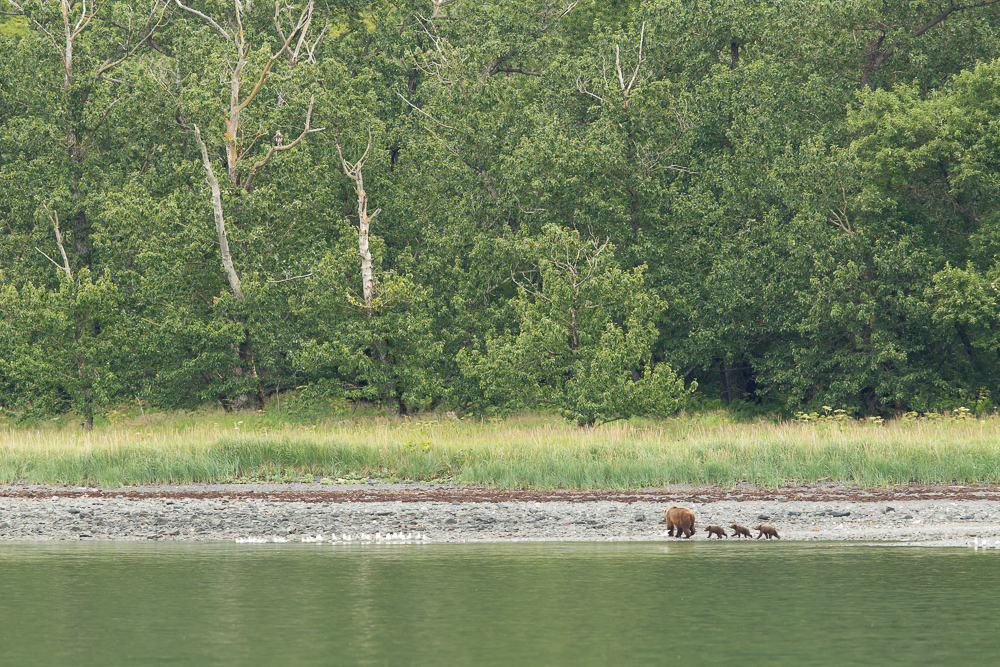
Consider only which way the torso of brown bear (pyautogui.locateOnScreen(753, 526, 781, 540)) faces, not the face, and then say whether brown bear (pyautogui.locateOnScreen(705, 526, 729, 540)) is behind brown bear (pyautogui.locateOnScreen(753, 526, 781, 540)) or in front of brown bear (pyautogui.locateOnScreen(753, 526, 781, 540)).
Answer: in front

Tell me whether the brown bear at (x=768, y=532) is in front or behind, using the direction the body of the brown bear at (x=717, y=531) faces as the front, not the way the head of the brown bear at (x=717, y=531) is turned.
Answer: behind

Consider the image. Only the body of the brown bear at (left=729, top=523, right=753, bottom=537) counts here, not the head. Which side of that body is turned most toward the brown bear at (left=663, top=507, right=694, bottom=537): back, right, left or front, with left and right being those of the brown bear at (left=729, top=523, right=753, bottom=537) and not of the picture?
front

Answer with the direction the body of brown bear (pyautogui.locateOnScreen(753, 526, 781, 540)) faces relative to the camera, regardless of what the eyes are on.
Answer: to the viewer's left

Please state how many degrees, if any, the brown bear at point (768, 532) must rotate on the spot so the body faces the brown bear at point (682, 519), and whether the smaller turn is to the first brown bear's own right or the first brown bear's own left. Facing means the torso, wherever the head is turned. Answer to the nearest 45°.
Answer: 0° — it already faces it

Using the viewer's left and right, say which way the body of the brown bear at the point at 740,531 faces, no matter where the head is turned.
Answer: facing to the left of the viewer

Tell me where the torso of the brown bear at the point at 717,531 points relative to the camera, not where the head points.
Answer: to the viewer's left

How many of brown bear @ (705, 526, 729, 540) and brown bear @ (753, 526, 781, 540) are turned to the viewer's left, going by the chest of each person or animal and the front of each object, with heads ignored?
2
